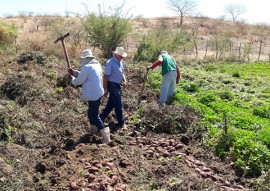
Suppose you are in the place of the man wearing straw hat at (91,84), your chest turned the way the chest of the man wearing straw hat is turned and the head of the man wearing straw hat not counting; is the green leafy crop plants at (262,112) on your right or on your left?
on your right

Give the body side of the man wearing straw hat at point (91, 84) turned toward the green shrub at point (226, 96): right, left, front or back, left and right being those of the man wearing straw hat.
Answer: right

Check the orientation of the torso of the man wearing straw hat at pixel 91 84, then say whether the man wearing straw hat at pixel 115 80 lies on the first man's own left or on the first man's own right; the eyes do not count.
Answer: on the first man's own right

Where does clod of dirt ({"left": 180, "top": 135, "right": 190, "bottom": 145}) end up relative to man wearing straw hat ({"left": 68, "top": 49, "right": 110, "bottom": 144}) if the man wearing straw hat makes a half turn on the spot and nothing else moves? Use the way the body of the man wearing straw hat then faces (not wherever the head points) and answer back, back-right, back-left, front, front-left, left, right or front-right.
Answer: front-left

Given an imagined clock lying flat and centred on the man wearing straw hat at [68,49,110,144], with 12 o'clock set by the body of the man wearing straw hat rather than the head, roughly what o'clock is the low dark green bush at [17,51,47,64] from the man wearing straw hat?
The low dark green bush is roughly at 1 o'clock from the man wearing straw hat.

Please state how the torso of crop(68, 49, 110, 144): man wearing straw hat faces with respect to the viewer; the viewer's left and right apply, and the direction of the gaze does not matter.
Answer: facing away from the viewer and to the left of the viewer
